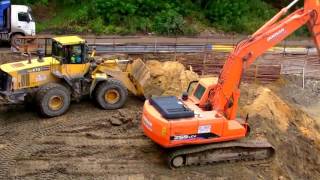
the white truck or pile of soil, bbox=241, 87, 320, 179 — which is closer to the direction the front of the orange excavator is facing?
the pile of soil

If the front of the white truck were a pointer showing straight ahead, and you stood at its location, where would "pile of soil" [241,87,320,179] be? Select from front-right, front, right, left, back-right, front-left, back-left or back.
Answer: front-right

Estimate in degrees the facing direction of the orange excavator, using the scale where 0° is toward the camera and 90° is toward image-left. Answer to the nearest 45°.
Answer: approximately 225°

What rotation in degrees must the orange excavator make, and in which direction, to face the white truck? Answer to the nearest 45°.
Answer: approximately 90° to its left

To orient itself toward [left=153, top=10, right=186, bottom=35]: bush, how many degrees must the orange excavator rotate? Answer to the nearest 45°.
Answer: approximately 45° to its left

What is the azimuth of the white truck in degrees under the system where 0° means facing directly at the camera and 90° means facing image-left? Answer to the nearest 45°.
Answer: approximately 270°

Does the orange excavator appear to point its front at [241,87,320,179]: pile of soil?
yes

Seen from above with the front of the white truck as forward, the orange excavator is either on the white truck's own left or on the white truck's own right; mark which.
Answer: on the white truck's own right

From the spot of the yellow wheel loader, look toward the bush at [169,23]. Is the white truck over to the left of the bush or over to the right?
left

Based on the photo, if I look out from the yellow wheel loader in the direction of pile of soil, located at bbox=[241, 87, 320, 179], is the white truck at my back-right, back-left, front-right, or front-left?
back-left
